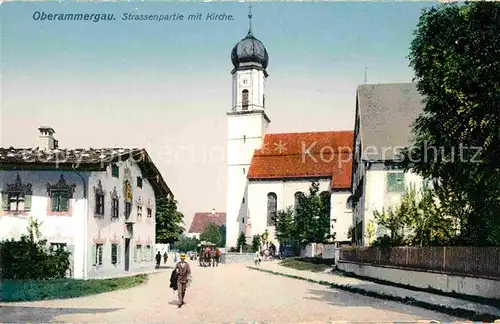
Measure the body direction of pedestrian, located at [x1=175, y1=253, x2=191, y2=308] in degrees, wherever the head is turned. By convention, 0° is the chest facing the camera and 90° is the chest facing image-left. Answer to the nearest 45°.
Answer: approximately 0°

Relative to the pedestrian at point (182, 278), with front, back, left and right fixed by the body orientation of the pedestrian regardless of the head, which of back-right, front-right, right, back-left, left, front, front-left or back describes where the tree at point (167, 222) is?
back

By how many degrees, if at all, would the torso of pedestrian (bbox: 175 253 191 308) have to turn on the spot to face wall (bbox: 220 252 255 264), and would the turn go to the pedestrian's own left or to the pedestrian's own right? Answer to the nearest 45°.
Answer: approximately 180°

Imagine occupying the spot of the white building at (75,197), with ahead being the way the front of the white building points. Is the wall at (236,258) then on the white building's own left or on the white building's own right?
on the white building's own left

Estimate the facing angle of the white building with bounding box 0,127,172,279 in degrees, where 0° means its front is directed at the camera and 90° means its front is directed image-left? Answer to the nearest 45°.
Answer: approximately 315°
